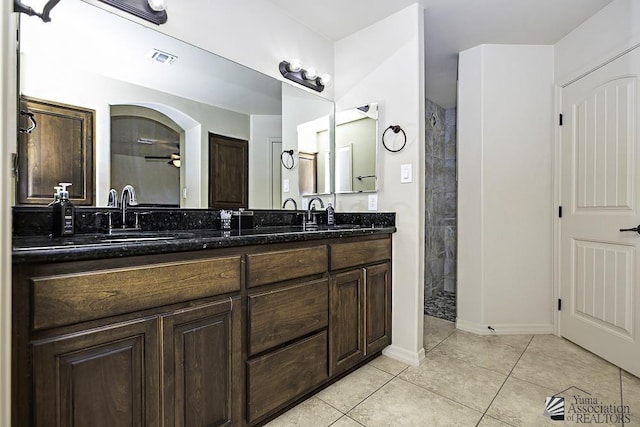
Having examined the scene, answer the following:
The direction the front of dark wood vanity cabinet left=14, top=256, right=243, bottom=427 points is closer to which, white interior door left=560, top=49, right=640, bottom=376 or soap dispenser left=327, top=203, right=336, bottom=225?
the white interior door

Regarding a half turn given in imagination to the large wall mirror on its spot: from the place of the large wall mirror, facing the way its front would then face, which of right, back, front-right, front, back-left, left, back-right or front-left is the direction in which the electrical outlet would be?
back-right

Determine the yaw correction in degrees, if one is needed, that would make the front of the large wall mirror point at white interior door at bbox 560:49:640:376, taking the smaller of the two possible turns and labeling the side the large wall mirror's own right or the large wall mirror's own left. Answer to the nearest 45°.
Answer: approximately 45° to the large wall mirror's own left

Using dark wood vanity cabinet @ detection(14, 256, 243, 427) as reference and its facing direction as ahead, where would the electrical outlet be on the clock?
The electrical outlet is roughly at 10 o'clock from the dark wood vanity cabinet.

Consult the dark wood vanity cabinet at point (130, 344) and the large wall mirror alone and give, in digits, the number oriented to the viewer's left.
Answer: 0

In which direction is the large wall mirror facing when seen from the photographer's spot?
facing the viewer and to the right of the viewer
